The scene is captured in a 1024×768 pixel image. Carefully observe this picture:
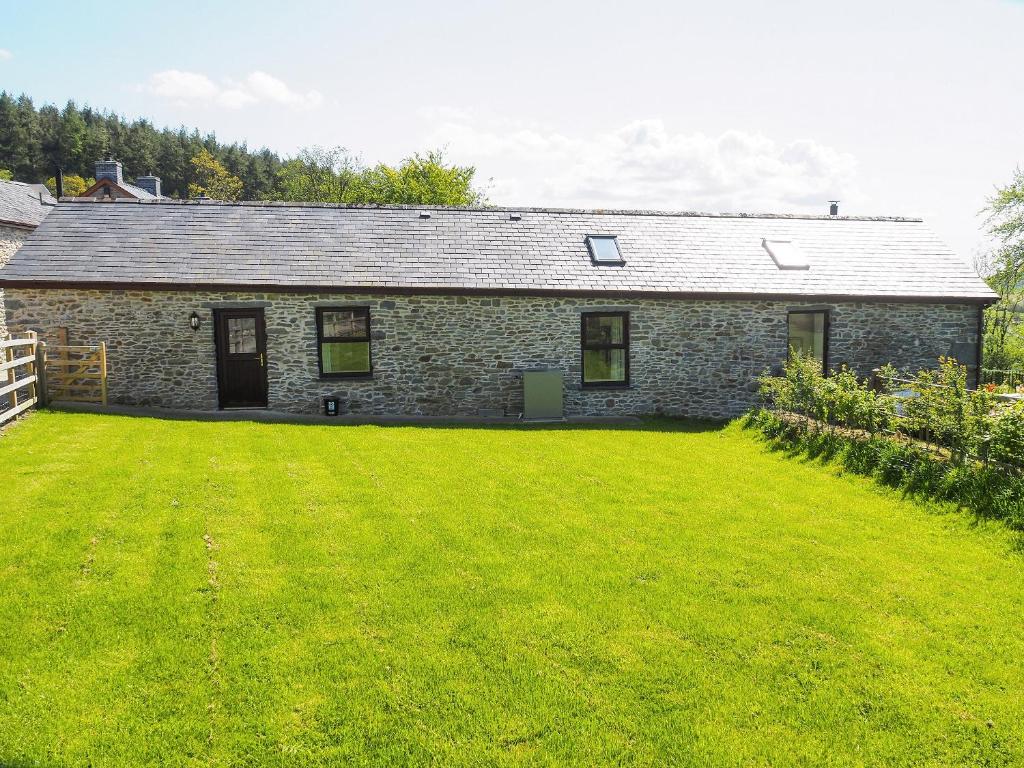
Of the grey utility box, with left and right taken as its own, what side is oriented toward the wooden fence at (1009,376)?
left

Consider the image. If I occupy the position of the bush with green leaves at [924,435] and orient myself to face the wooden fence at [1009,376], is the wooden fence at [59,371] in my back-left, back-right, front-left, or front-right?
back-left

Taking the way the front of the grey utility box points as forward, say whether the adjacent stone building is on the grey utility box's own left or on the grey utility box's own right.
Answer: on the grey utility box's own right

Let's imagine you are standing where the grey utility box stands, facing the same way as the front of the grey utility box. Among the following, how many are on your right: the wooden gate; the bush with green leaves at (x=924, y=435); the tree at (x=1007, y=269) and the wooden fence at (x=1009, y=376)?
1

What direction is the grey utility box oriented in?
toward the camera

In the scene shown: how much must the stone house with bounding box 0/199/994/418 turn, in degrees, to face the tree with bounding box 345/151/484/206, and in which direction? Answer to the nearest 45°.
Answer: approximately 180°

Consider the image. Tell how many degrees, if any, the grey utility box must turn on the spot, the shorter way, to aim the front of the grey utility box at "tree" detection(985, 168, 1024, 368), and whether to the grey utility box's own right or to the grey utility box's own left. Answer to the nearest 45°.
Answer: approximately 135° to the grey utility box's own left

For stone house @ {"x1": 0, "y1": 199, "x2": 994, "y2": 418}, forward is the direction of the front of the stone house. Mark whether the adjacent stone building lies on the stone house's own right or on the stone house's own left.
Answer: on the stone house's own right

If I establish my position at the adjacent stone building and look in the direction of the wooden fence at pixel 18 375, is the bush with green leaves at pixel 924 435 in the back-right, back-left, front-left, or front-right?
front-left

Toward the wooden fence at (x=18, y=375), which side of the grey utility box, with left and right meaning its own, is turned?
right

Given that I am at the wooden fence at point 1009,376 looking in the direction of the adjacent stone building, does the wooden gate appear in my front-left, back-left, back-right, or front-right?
front-left

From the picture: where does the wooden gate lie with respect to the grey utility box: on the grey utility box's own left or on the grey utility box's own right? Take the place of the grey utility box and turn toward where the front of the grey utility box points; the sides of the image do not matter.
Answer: on the grey utility box's own right
